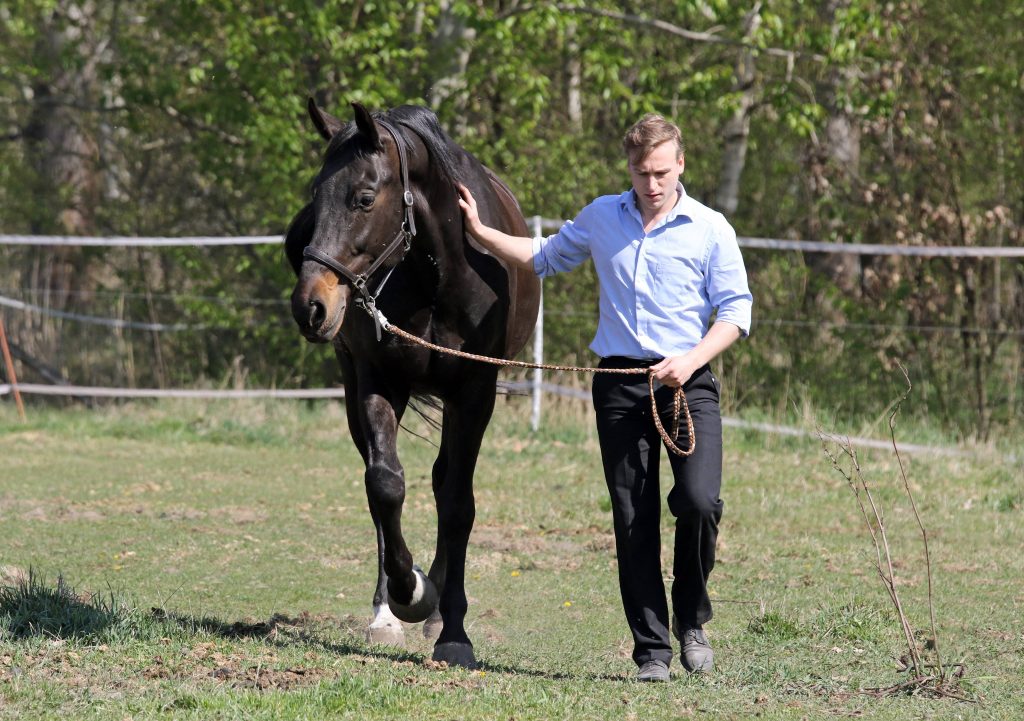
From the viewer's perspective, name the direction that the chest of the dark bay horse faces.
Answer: toward the camera

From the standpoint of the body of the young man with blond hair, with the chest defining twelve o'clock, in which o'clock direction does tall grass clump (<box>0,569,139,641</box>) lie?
The tall grass clump is roughly at 3 o'clock from the young man with blond hair.

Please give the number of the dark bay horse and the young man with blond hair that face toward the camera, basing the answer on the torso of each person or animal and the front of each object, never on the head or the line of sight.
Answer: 2

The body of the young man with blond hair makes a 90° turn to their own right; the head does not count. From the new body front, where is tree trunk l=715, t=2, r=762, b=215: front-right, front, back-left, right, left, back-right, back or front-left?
right

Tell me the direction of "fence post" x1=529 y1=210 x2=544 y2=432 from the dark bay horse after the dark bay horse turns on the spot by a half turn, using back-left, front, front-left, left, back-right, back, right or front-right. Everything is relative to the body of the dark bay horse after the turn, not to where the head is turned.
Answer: front

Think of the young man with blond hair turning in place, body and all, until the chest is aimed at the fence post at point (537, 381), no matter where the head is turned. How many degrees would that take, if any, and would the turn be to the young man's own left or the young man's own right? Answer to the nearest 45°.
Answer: approximately 180°

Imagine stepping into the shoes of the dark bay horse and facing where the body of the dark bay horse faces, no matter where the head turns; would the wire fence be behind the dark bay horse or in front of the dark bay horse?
behind

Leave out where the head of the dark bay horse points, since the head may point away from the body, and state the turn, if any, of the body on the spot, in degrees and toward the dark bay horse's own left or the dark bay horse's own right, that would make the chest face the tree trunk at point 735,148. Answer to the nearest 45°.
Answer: approximately 180°

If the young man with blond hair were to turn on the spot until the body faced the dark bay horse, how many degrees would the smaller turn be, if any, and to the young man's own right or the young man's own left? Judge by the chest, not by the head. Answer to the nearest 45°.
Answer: approximately 135° to the young man's own right

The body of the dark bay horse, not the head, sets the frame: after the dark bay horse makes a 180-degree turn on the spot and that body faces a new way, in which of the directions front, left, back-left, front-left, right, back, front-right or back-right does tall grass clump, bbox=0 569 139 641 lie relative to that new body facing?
left

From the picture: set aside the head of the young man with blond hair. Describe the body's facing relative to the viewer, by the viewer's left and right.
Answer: facing the viewer
